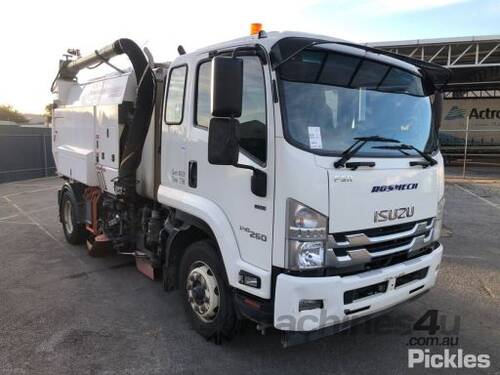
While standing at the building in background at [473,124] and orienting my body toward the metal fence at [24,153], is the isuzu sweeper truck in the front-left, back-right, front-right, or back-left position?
front-left

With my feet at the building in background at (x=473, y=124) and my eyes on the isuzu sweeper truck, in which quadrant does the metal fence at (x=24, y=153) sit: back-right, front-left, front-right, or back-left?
front-right

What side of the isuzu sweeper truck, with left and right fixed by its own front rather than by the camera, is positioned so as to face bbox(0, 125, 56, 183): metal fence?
back

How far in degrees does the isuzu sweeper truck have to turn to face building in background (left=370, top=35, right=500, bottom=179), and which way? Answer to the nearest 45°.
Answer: approximately 90° to its left

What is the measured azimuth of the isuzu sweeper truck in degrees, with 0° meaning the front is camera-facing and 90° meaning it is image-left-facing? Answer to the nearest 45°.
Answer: approximately 315°
